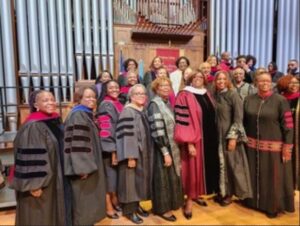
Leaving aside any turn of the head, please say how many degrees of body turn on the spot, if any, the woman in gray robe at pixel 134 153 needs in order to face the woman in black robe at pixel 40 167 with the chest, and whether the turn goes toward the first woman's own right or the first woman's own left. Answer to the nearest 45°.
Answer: approximately 90° to the first woman's own right

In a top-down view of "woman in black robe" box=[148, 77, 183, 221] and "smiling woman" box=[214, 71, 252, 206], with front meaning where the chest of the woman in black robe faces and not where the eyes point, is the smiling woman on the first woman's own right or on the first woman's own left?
on the first woman's own left

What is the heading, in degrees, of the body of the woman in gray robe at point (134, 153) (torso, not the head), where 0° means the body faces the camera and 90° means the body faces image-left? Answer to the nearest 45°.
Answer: approximately 315°

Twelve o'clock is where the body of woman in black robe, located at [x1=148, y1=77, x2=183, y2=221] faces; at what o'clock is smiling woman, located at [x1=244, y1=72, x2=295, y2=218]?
The smiling woman is roughly at 10 o'clock from the woman in black robe.

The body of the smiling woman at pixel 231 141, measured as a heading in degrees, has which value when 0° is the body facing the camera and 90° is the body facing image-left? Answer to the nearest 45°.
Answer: approximately 45°

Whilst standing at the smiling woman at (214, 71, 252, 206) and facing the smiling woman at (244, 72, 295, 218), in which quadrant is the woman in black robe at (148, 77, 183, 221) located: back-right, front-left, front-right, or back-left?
back-right

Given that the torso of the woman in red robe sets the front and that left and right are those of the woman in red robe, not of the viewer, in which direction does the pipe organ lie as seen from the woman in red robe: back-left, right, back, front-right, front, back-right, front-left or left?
back

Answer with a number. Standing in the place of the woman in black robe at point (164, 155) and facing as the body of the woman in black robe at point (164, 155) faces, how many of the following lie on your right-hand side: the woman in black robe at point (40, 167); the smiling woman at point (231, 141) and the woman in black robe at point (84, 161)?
2
